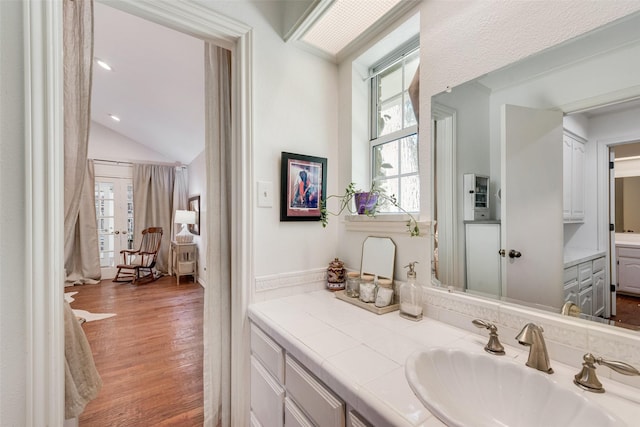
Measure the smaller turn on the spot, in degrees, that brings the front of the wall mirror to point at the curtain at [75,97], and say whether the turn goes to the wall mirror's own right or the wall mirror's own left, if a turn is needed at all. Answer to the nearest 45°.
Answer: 0° — it already faces it

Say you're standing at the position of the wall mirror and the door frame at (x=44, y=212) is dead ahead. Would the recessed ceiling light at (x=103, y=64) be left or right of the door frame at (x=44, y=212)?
right

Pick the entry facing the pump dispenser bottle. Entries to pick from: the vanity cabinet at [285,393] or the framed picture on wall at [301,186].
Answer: the framed picture on wall

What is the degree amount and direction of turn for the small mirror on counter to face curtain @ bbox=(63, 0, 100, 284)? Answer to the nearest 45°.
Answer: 0° — it already faces it

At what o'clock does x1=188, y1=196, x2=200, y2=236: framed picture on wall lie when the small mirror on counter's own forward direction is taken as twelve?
The framed picture on wall is roughly at 3 o'clock from the small mirror on counter.

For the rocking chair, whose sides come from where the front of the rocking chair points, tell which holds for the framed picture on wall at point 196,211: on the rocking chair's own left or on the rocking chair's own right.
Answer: on the rocking chair's own left

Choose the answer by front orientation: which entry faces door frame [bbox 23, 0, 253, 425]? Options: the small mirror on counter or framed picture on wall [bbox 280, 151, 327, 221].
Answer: the small mirror on counter

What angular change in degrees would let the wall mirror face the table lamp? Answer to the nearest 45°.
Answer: approximately 45° to its right

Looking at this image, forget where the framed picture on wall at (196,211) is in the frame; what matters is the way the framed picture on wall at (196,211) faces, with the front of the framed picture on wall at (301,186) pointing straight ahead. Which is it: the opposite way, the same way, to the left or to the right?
to the right
